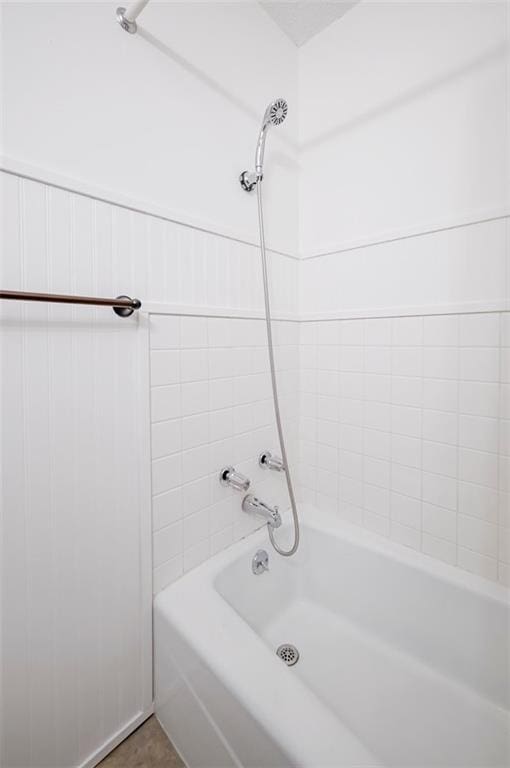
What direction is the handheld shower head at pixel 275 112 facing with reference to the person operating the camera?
facing the viewer and to the right of the viewer
